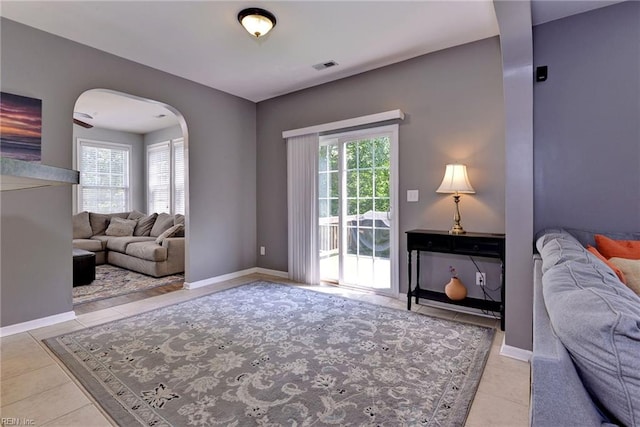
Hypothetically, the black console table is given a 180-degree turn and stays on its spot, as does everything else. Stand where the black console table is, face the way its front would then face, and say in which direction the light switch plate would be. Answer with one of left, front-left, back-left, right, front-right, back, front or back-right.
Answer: left

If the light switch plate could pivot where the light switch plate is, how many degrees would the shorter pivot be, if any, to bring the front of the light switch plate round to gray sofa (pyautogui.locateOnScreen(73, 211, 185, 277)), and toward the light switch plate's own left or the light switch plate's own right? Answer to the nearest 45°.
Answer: approximately 90° to the light switch plate's own right

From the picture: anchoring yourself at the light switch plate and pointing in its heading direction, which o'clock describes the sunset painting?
The sunset painting is roughly at 2 o'clock from the light switch plate.

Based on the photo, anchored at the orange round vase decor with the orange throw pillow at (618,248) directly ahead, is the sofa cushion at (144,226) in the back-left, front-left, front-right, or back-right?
back-right

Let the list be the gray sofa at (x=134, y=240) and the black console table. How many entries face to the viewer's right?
0

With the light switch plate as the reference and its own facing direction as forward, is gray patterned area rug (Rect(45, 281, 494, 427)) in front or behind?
in front

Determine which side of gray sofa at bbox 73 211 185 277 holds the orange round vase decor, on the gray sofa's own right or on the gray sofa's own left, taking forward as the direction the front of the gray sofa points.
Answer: on the gray sofa's own left

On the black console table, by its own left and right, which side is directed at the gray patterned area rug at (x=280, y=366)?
front

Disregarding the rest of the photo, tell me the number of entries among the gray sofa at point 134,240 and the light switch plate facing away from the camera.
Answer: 0
